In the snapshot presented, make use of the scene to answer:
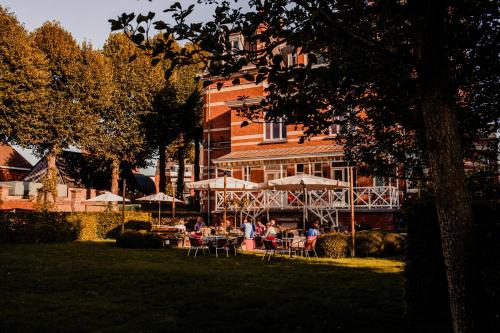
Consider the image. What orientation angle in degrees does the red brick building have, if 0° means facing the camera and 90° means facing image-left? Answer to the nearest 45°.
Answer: approximately 0°

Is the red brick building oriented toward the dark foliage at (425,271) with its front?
yes

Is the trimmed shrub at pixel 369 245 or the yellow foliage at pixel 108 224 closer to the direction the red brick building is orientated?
the trimmed shrub

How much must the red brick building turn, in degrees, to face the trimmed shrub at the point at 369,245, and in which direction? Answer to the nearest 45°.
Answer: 0° — it already faces it

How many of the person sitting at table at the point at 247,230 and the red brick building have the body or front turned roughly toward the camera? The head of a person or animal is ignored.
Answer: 1

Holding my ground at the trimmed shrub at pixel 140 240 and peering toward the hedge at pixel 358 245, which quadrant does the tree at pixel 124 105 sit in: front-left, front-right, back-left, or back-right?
back-left

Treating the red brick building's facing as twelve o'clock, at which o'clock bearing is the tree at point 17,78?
The tree is roughly at 3 o'clock from the red brick building.

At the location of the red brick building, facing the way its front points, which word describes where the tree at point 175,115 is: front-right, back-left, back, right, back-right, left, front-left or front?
back-right

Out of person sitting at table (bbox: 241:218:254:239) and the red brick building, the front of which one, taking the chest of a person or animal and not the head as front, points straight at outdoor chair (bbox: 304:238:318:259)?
the red brick building
